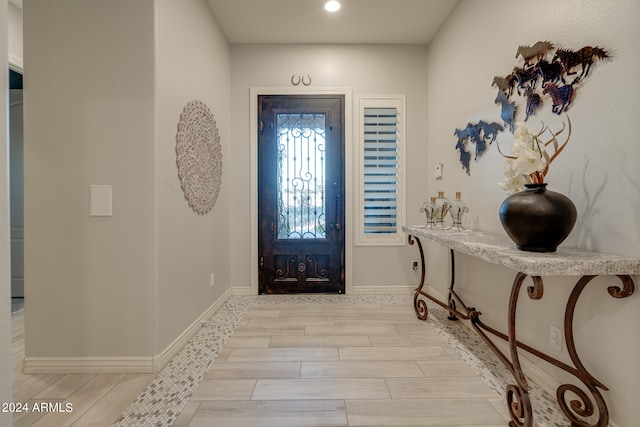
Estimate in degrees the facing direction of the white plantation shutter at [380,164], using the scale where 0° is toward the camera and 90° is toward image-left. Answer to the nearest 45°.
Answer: approximately 0°

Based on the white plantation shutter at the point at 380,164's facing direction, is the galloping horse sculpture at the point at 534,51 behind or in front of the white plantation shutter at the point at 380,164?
in front

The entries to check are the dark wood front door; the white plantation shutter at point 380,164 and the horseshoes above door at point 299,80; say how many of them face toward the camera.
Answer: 3

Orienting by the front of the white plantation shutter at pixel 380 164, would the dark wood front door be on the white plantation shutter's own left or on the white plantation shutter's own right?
on the white plantation shutter's own right

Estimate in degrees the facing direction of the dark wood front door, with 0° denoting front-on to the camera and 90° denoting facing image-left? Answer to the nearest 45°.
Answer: approximately 0°

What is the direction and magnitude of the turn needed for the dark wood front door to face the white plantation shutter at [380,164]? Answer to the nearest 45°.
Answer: approximately 90° to its left

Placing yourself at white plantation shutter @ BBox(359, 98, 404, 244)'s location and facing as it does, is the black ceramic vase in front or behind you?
in front

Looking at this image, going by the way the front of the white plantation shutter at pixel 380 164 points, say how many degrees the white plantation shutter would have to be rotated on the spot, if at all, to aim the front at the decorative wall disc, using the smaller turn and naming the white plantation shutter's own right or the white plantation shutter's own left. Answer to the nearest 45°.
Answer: approximately 45° to the white plantation shutter's own right
